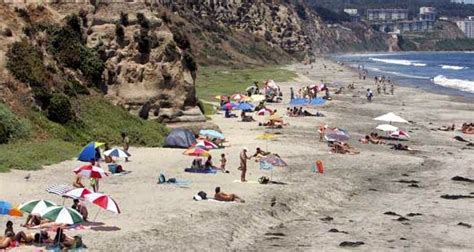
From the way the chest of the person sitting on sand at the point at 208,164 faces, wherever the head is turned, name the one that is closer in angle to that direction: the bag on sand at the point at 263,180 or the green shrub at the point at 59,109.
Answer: the bag on sand

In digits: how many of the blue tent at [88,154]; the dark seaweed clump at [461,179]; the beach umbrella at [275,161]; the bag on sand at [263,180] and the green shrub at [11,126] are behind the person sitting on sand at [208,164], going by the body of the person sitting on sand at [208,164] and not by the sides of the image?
2

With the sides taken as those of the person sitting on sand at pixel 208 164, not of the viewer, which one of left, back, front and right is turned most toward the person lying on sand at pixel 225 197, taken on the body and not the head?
right

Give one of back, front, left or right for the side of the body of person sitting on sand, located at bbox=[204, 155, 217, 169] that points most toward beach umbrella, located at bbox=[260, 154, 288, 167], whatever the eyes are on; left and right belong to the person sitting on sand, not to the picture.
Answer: front

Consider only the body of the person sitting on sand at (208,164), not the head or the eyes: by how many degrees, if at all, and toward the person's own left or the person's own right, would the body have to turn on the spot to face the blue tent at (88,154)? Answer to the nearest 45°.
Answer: approximately 180°

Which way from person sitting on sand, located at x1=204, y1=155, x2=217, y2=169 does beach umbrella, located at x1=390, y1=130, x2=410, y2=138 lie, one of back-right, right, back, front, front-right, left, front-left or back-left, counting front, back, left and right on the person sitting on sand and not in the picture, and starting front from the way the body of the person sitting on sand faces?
front-left

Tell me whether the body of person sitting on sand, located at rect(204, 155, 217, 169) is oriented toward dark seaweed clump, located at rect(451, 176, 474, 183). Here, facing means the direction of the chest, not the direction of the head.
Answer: yes
